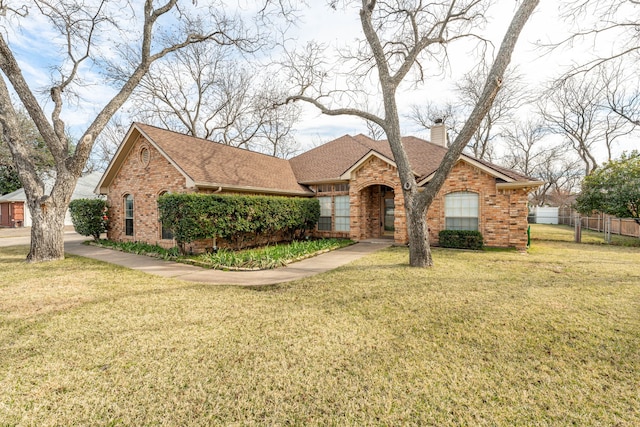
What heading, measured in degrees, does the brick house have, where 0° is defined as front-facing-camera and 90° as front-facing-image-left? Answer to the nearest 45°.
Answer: approximately 0°

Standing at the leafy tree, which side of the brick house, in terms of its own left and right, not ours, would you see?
left

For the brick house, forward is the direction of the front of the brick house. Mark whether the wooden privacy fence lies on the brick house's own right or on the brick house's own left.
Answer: on the brick house's own left

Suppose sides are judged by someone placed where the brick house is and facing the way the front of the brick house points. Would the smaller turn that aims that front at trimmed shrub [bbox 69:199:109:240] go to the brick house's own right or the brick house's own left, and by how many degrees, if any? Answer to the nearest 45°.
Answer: approximately 90° to the brick house's own right
